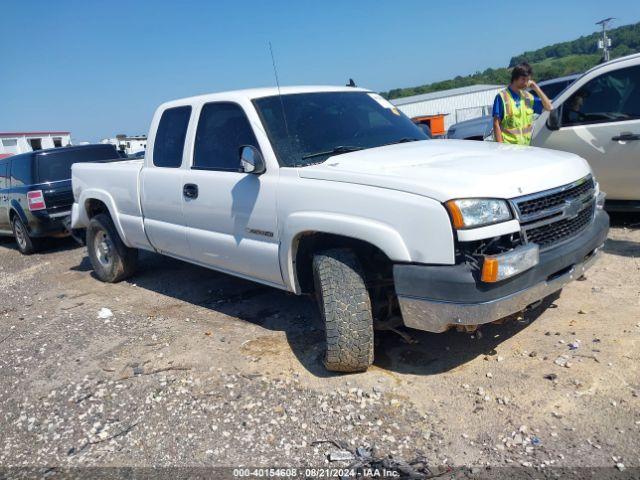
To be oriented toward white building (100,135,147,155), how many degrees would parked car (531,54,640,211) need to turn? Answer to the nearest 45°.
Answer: approximately 45° to its right

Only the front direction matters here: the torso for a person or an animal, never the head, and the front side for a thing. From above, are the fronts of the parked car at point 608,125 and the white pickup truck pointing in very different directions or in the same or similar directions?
very different directions

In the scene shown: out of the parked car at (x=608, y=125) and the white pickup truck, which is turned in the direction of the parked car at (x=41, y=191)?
the parked car at (x=608, y=125)

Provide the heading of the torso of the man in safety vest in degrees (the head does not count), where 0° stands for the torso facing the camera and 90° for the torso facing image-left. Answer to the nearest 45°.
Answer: approximately 315°

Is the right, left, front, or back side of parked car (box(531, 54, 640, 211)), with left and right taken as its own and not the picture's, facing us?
left

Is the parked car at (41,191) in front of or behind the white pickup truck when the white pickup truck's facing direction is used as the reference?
behind

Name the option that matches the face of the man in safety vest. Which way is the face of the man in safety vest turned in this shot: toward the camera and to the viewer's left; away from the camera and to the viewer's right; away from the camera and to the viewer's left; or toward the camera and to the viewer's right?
toward the camera and to the viewer's right

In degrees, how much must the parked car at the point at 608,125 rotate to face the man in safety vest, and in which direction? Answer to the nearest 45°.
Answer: approximately 45° to its left

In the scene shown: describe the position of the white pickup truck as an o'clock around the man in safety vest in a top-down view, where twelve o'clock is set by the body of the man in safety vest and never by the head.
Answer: The white pickup truck is roughly at 2 o'clock from the man in safety vest.

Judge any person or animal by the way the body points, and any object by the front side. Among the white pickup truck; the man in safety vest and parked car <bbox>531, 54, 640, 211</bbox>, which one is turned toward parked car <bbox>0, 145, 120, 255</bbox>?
parked car <bbox>531, 54, 640, 211</bbox>

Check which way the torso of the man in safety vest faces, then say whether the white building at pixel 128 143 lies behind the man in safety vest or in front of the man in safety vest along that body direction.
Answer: behind

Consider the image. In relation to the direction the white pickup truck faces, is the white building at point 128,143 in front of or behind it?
behind
